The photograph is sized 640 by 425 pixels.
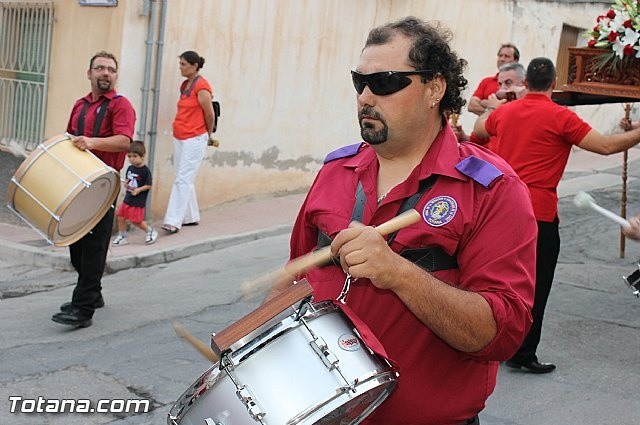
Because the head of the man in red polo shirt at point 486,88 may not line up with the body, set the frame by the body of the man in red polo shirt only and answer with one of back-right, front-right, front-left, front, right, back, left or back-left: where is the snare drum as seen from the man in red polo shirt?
front-left

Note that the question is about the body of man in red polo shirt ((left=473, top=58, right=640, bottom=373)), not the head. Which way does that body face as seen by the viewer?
away from the camera

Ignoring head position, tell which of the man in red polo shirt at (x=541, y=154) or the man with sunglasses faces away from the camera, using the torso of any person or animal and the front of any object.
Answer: the man in red polo shirt

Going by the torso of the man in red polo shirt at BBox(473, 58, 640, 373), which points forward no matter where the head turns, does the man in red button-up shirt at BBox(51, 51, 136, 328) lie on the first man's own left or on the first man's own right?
on the first man's own left

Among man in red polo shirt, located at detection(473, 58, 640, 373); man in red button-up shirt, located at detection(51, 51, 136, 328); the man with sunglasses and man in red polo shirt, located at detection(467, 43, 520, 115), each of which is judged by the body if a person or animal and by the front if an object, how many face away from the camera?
1

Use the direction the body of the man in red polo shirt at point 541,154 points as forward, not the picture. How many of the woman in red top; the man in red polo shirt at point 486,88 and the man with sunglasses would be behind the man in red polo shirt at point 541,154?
1

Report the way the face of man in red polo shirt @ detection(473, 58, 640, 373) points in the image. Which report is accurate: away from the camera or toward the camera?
away from the camera

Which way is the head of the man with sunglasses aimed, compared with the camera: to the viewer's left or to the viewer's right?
to the viewer's left

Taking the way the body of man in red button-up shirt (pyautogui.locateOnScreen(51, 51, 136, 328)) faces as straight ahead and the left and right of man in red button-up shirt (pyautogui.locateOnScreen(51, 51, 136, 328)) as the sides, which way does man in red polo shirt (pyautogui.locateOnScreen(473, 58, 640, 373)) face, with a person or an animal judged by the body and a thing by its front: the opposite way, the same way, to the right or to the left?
the opposite way

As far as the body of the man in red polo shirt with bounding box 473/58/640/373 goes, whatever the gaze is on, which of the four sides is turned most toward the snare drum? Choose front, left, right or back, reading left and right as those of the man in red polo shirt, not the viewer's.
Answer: back

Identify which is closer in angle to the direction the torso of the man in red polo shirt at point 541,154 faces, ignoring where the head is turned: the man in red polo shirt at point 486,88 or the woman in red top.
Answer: the man in red polo shirt
